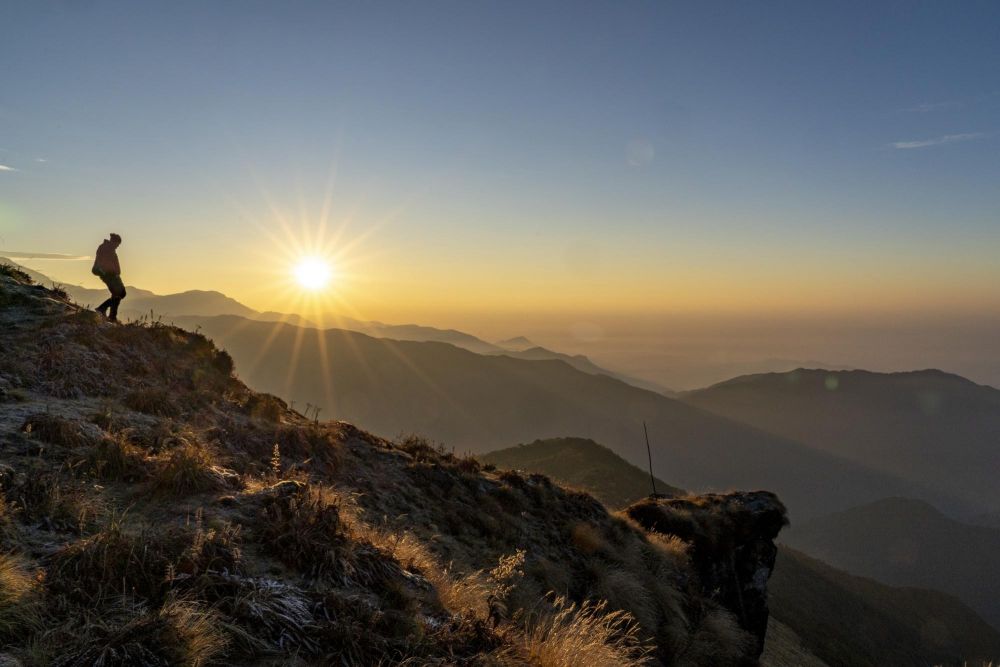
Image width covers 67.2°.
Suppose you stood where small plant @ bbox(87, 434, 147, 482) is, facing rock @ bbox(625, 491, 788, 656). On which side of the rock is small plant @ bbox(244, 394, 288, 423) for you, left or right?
left

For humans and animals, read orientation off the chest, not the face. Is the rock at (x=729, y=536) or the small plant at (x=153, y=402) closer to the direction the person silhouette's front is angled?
the rock

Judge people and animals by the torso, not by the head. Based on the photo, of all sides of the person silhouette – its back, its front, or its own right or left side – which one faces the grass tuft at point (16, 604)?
right

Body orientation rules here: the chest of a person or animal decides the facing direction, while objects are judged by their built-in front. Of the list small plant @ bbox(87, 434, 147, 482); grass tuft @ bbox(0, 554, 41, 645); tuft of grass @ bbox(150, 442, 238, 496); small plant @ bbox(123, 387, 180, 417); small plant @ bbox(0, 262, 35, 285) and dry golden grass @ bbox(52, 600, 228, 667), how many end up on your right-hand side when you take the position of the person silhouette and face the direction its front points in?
5

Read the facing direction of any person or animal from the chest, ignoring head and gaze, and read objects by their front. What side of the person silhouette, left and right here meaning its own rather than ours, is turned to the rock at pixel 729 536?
front

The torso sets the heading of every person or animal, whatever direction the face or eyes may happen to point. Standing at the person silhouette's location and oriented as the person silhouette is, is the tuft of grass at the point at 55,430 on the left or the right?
on its right

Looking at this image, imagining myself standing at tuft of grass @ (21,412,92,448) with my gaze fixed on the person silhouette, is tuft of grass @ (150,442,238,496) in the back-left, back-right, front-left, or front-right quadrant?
back-right

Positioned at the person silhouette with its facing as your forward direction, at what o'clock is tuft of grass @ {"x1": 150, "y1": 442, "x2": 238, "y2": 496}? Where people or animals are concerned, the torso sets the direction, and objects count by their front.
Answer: The tuft of grass is roughly at 3 o'clock from the person silhouette.

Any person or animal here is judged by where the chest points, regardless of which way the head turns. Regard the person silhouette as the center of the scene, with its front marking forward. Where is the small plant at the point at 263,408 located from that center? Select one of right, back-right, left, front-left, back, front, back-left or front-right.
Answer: front-right

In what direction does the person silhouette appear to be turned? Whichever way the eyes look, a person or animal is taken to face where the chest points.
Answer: to the viewer's right

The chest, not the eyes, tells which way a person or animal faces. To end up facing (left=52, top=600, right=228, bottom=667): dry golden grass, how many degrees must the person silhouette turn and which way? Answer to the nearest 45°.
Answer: approximately 90° to its right

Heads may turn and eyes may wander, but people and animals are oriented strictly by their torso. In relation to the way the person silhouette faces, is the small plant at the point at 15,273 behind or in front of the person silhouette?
behind
